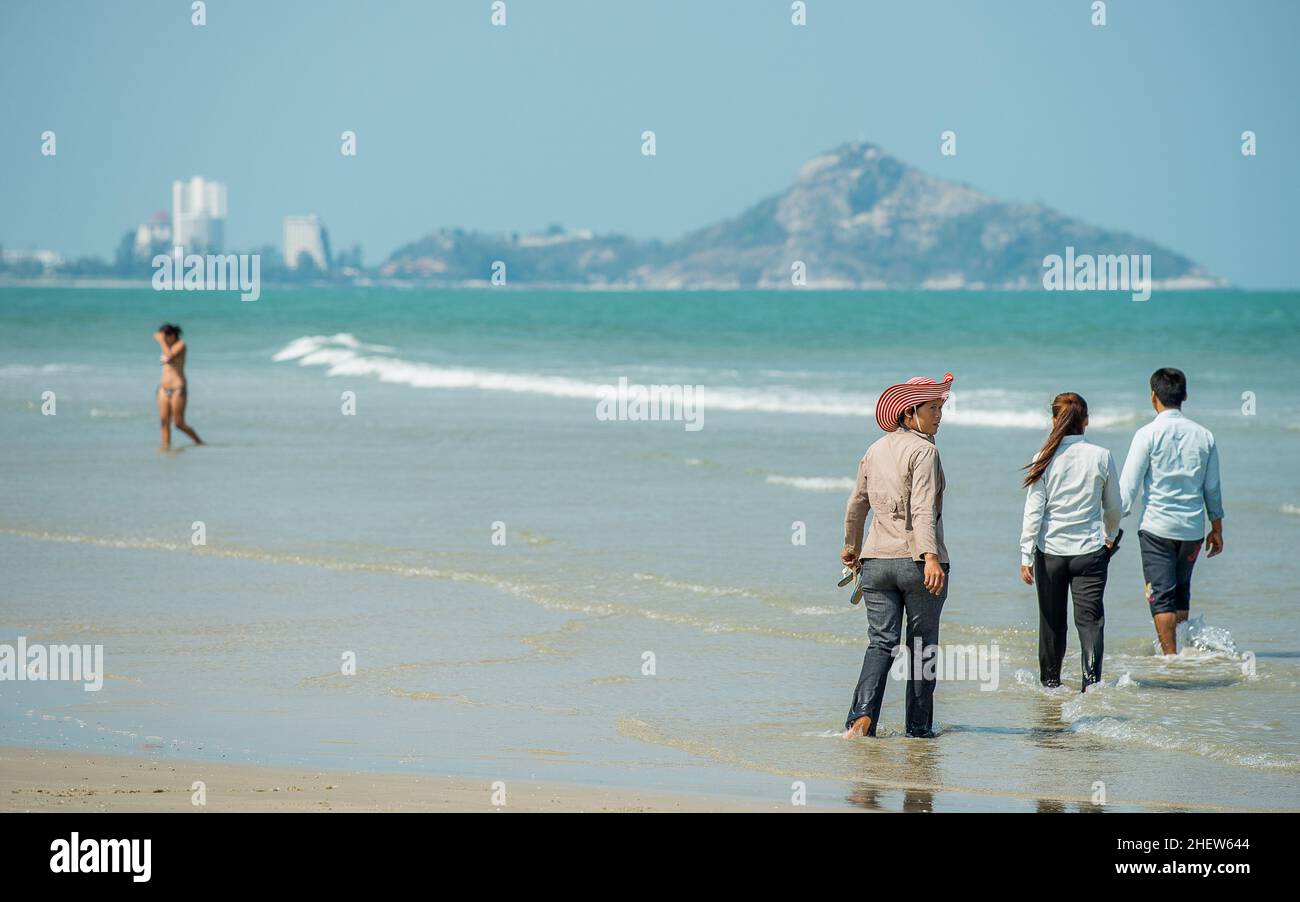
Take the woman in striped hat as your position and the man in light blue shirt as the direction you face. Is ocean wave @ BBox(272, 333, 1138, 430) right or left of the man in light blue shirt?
left

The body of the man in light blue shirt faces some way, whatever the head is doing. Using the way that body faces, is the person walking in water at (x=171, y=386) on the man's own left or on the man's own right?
on the man's own left

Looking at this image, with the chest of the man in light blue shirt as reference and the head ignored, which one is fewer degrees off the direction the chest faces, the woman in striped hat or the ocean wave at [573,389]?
the ocean wave

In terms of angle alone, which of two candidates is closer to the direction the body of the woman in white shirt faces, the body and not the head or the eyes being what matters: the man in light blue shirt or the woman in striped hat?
the man in light blue shirt

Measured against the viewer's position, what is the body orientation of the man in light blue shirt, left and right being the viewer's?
facing away from the viewer

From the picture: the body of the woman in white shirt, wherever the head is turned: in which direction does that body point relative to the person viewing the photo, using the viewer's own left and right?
facing away from the viewer

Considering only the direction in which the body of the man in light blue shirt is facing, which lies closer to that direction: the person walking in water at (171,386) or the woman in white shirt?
the person walking in water

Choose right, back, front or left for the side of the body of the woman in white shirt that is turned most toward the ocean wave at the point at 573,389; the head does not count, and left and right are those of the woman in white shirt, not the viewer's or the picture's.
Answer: front

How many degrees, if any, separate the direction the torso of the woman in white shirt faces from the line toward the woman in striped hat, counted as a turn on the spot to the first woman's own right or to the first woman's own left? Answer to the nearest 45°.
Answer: approximately 135° to the first woman's own left

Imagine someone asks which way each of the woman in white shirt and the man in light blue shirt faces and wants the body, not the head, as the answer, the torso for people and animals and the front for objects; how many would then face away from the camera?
2

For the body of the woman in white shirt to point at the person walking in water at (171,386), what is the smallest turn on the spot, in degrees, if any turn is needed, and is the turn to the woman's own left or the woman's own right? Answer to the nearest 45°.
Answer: approximately 45° to the woman's own left

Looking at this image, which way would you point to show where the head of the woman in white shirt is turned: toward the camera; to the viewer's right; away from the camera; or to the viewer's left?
away from the camera

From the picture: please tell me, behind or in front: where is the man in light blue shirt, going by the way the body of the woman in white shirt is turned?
in front
